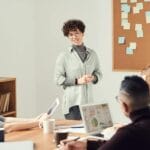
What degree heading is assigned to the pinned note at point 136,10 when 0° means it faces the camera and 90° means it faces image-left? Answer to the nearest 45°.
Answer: approximately 0°

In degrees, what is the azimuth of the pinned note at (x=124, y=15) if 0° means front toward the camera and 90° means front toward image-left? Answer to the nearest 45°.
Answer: approximately 0°

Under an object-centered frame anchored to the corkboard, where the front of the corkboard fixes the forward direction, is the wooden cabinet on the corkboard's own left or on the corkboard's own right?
on the corkboard's own right
